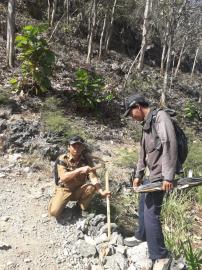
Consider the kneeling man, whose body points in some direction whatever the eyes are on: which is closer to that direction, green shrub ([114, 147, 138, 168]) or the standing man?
the standing man

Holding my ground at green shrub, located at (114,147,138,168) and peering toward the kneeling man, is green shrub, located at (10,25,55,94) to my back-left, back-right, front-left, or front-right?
back-right

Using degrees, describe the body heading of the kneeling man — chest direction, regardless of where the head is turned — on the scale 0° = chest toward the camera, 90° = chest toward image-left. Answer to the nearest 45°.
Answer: approximately 0°

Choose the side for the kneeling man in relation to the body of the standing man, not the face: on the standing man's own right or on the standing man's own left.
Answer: on the standing man's own right

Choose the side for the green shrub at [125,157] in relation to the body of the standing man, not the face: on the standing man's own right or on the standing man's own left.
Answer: on the standing man's own right

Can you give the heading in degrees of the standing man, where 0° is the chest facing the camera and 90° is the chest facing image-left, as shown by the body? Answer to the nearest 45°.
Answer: approximately 45°

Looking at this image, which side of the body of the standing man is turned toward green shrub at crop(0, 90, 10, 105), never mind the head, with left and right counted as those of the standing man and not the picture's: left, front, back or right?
right

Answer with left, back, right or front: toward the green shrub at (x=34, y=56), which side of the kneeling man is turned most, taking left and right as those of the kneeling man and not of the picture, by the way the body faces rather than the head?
back

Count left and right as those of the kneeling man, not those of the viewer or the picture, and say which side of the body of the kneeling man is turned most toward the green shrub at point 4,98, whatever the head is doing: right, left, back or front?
back
